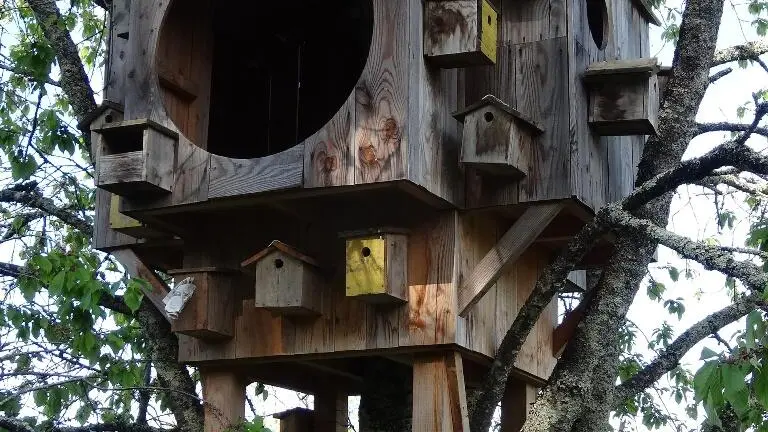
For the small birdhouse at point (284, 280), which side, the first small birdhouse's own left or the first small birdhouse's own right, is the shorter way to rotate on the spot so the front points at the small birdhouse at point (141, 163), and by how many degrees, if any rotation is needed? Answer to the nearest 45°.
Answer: approximately 45° to the first small birdhouse's own right

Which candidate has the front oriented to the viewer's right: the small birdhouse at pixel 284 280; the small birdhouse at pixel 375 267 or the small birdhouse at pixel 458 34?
the small birdhouse at pixel 458 34

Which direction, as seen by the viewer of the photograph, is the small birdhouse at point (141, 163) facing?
facing the viewer and to the left of the viewer

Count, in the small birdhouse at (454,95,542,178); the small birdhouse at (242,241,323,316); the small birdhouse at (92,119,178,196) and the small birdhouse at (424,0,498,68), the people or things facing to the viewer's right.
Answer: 1

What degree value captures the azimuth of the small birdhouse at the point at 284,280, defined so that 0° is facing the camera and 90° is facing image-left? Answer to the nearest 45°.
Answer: approximately 45°

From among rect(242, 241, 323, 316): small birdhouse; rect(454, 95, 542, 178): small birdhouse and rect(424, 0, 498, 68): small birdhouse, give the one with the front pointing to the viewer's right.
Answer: rect(424, 0, 498, 68): small birdhouse

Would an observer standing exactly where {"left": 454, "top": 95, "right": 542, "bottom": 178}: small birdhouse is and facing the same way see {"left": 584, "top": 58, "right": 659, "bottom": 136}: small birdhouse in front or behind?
behind

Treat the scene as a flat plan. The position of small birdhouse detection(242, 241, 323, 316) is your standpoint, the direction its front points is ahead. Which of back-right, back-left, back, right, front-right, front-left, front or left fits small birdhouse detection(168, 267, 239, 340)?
right

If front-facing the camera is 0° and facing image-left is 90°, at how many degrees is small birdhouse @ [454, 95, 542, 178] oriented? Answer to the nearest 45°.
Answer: approximately 45°

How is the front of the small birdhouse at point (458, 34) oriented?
to the viewer's right

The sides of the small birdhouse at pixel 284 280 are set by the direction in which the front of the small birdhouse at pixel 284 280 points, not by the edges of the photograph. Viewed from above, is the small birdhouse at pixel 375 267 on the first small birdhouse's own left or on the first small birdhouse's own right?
on the first small birdhouse's own left
